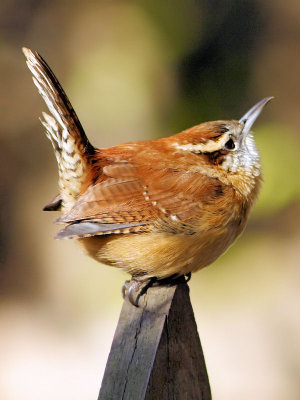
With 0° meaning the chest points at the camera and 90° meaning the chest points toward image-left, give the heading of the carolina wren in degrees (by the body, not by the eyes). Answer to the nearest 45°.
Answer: approximately 270°
